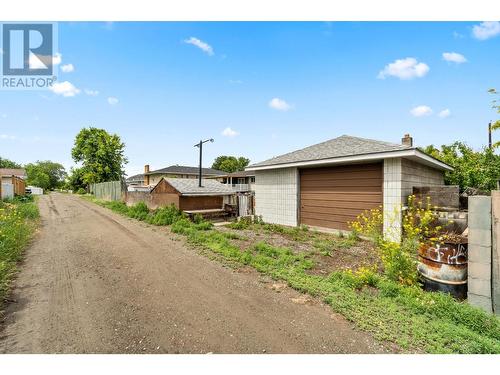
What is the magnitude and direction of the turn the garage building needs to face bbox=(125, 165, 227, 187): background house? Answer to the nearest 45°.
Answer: approximately 90° to its right

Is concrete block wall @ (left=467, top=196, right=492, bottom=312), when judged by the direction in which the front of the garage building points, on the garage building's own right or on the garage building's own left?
on the garage building's own left

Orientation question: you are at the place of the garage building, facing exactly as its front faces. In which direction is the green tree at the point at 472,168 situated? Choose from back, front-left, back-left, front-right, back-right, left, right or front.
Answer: back

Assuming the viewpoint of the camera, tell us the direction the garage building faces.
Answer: facing the viewer and to the left of the viewer

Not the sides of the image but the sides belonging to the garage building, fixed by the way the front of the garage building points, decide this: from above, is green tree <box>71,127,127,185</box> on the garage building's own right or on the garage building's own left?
on the garage building's own right

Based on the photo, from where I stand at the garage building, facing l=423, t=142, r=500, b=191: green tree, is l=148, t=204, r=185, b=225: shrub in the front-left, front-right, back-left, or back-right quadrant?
back-left
